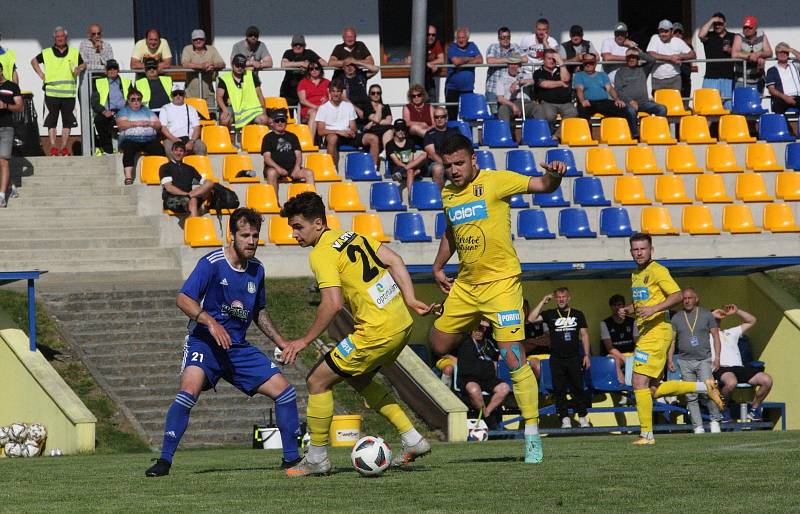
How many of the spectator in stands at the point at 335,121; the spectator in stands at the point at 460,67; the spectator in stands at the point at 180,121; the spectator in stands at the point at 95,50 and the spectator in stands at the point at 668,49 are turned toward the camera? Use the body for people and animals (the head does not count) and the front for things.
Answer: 5

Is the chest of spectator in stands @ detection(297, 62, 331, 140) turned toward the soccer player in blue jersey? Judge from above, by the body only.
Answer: yes

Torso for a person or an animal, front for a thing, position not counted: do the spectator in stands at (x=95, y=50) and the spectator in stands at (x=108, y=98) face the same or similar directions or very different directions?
same or similar directions

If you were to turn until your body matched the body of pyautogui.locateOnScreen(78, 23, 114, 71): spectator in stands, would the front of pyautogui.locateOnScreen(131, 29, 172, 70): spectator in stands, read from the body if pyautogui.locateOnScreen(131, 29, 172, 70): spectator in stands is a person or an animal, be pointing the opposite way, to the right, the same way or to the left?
the same way

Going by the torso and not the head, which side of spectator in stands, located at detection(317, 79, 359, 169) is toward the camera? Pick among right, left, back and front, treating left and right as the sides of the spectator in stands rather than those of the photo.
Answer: front

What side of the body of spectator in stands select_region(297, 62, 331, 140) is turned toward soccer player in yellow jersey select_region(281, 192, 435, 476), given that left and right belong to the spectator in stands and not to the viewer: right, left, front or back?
front

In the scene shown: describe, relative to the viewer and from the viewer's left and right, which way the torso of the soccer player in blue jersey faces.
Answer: facing the viewer and to the right of the viewer

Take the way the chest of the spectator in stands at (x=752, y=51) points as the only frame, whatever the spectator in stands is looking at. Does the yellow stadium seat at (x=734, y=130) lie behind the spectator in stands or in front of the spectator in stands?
in front

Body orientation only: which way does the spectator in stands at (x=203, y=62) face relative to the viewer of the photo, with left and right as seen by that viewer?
facing the viewer

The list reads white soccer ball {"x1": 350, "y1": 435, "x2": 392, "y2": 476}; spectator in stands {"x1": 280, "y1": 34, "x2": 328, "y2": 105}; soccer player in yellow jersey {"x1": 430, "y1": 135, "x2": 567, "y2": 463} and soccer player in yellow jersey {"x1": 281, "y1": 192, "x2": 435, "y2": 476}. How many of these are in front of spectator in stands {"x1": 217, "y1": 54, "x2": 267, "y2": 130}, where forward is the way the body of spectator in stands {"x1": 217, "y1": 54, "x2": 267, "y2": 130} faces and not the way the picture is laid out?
3

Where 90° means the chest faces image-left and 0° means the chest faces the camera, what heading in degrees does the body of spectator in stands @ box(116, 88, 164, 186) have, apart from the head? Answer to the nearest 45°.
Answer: approximately 0°

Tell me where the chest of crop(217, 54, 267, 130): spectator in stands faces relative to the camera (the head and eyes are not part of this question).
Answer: toward the camera

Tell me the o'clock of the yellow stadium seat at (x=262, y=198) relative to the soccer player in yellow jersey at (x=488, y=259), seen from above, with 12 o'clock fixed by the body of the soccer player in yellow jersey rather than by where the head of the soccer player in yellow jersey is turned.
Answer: The yellow stadium seat is roughly at 4 o'clock from the soccer player in yellow jersey.

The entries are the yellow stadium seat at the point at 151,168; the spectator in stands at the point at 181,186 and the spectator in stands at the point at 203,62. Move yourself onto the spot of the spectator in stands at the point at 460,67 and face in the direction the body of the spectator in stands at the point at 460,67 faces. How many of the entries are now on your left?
0

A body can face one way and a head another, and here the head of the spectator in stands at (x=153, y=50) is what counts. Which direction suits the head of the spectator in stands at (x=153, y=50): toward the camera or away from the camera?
toward the camera

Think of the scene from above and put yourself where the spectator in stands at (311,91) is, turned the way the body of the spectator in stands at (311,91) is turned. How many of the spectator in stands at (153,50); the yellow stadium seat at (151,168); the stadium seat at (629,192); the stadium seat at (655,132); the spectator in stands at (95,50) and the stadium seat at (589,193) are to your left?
3

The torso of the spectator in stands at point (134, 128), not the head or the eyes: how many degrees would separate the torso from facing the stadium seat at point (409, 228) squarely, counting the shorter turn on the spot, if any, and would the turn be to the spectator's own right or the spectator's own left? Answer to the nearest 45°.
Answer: approximately 90° to the spectator's own left

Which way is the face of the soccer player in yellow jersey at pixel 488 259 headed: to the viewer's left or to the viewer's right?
to the viewer's left
